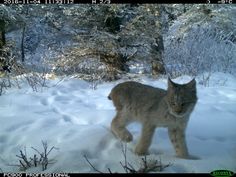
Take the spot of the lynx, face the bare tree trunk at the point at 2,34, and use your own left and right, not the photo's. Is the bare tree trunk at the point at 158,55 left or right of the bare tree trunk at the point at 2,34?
right

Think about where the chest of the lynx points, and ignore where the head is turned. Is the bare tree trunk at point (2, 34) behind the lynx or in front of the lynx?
behind

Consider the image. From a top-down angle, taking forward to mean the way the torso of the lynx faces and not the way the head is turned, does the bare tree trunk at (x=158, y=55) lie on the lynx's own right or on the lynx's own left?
on the lynx's own left
